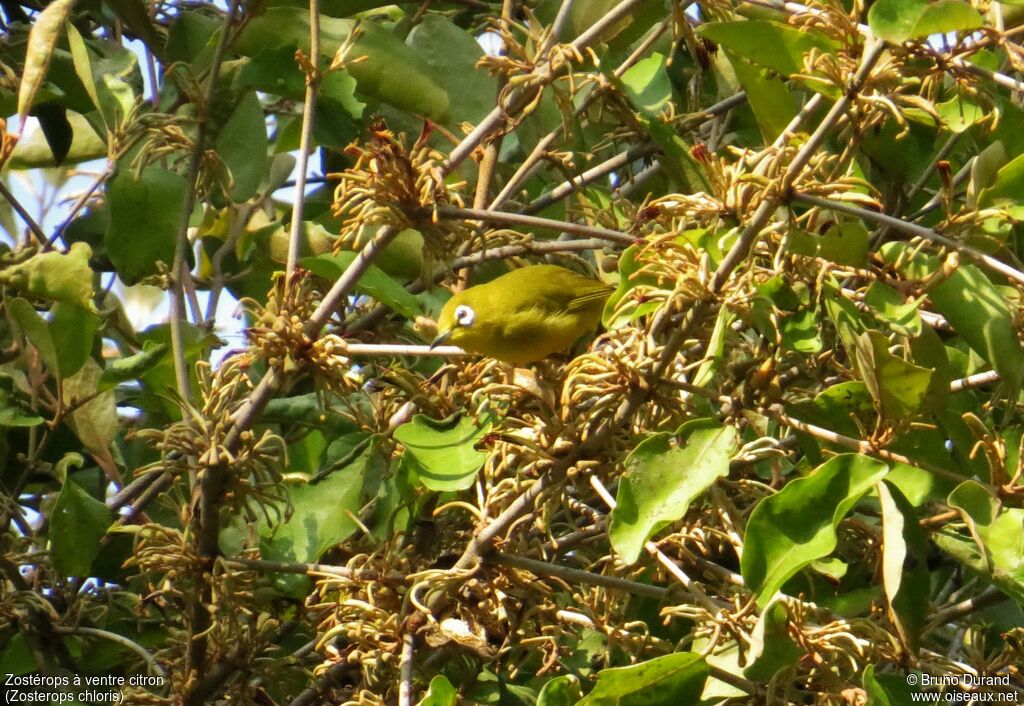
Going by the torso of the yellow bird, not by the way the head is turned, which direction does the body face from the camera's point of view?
to the viewer's left

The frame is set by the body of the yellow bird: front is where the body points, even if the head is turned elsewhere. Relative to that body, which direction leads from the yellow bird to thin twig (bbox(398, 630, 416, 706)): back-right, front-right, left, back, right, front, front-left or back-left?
left

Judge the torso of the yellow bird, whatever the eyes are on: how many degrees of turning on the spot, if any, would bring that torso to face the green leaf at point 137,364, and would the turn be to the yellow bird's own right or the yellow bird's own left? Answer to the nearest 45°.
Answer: approximately 45° to the yellow bird's own left

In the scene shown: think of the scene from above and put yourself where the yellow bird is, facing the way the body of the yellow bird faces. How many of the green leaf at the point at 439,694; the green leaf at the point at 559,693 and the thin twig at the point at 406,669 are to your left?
3

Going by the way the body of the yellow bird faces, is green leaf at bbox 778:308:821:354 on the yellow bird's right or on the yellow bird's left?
on the yellow bird's left

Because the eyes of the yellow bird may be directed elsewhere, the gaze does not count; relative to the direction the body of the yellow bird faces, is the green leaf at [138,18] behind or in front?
in front

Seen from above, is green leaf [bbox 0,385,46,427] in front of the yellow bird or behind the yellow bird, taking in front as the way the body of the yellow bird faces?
in front

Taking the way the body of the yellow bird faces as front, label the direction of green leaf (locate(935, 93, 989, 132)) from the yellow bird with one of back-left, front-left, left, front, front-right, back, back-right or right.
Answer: back-left

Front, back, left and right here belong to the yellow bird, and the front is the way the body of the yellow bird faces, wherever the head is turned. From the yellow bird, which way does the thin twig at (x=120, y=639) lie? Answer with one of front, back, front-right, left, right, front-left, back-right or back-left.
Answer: front-left

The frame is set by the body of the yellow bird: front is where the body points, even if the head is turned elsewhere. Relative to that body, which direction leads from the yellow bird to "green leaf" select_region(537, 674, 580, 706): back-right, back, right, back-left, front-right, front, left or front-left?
left

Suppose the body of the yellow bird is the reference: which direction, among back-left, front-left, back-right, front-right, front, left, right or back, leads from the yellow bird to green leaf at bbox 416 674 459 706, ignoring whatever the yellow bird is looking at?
left
